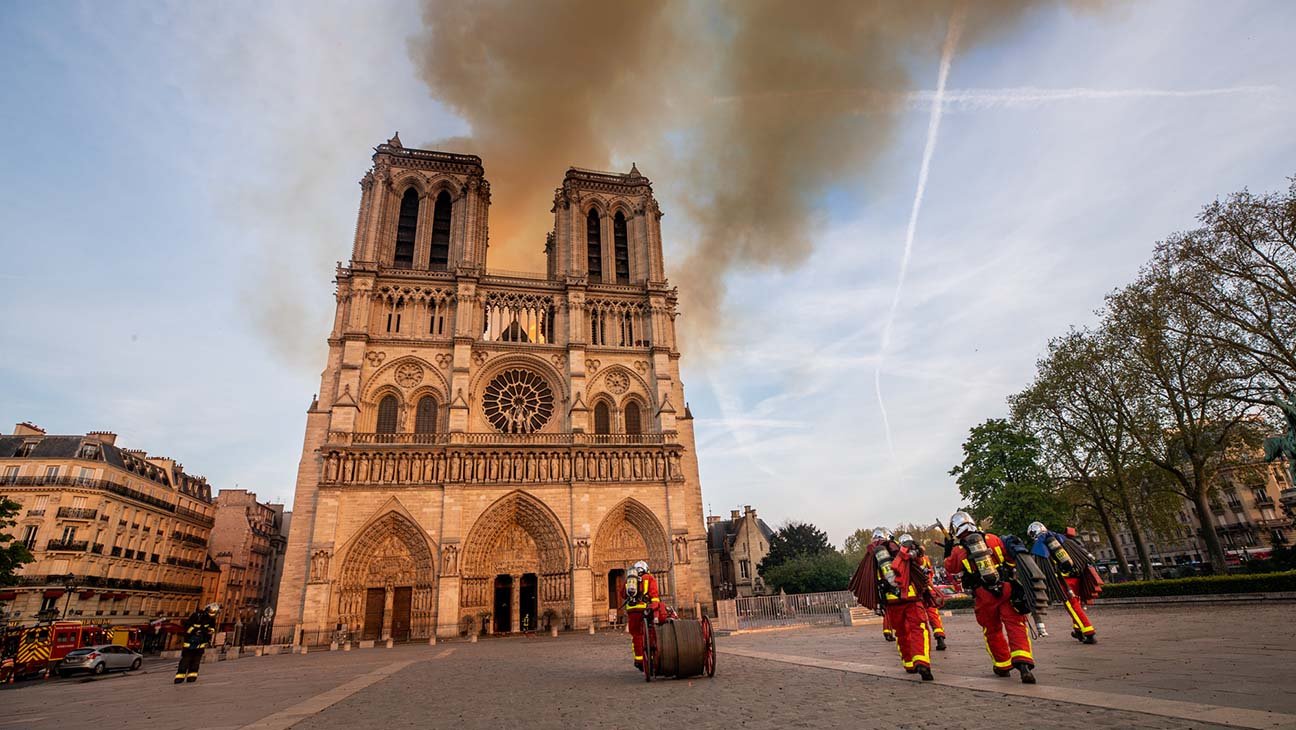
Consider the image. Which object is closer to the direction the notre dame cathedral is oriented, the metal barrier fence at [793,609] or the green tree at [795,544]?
the metal barrier fence

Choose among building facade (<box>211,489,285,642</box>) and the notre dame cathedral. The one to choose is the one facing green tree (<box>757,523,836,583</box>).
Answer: the building facade

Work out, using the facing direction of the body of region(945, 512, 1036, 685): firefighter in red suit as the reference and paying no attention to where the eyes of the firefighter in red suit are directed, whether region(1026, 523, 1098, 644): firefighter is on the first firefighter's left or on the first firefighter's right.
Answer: on the first firefighter's right

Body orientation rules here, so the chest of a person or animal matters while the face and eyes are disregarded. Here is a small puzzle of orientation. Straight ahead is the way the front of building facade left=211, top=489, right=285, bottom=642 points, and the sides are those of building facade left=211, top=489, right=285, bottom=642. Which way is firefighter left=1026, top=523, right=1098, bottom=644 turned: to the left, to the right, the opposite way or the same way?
to the left

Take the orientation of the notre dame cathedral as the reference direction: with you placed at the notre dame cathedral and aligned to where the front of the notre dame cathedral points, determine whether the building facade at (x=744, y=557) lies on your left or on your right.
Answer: on your left

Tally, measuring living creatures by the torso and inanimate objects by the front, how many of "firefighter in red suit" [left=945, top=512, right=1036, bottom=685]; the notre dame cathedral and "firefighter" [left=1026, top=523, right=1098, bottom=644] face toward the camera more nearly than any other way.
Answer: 1

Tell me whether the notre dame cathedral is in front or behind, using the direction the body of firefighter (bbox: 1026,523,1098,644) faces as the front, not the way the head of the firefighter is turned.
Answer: in front

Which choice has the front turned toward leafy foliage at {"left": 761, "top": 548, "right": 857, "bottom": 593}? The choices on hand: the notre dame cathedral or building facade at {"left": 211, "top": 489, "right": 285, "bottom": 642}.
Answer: the building facade

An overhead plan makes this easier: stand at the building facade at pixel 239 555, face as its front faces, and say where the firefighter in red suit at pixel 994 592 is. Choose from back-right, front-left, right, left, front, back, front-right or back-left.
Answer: front-right

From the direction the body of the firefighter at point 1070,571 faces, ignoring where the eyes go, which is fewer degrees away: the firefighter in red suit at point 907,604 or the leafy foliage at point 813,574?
the leafy foliage

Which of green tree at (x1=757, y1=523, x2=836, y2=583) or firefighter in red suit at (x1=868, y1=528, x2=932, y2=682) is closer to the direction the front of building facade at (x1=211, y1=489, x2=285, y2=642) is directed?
the green tree

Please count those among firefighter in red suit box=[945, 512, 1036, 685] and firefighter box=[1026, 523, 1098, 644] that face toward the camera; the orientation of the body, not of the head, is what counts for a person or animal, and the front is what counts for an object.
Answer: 0

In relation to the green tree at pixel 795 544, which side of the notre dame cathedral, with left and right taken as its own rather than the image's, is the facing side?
left

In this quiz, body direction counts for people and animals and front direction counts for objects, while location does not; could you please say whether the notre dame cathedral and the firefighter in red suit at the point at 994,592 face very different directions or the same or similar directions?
very different directions
